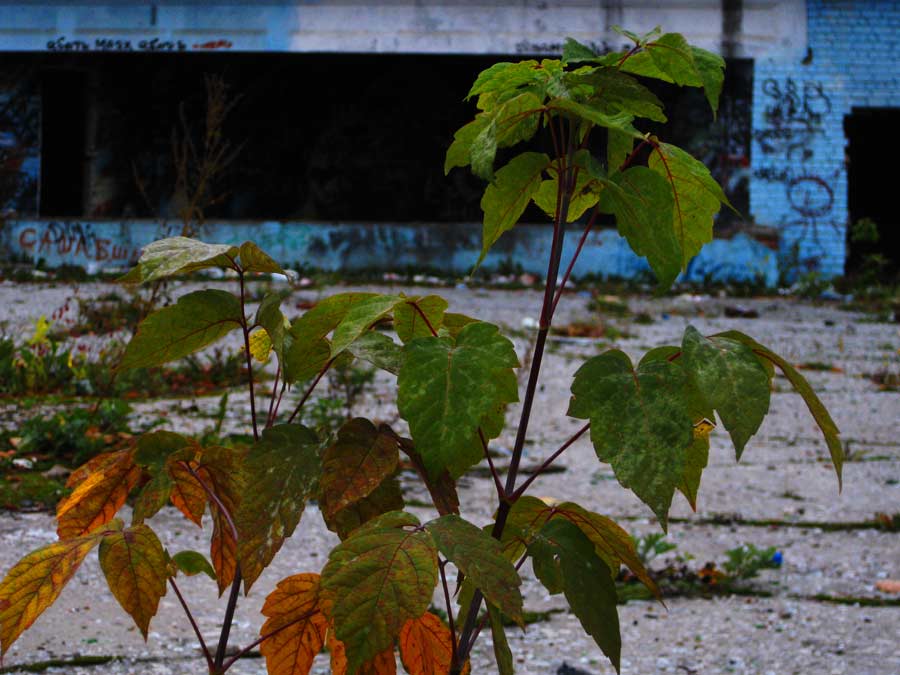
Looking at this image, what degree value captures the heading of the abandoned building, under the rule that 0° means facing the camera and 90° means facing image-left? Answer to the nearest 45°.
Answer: approximately 0°
